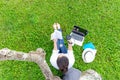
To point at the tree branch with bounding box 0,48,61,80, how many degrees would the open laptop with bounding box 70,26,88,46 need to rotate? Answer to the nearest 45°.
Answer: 0° — it already faces it

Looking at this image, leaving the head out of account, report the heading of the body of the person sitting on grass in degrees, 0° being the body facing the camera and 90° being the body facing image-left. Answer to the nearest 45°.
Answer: approximately 180°

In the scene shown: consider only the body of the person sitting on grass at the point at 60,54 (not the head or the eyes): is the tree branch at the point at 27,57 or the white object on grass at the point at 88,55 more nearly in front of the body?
the white object on grass

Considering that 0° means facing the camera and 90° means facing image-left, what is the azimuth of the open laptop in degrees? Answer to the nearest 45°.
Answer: approximately 45°

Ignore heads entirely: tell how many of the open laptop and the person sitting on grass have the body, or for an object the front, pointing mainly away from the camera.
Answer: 1

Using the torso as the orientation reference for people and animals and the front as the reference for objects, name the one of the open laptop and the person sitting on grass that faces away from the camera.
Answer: the person sitting on grass
